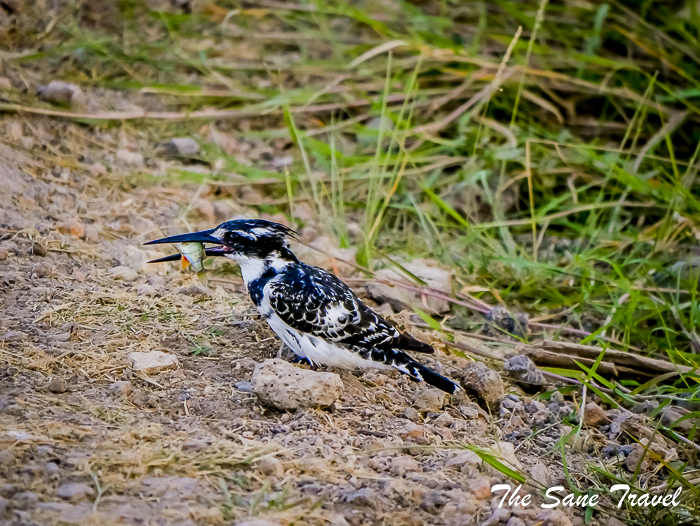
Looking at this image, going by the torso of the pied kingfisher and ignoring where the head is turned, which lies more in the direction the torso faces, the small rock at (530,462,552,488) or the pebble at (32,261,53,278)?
the pebble

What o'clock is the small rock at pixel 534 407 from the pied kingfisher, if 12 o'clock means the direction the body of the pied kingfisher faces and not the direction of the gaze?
The small rock is roughly at 6 o'clock from the pied kingfisher.

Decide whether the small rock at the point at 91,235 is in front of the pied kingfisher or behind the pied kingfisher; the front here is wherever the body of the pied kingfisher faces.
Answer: in front

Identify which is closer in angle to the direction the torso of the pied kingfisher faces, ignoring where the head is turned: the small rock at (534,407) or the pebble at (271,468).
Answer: the pebble

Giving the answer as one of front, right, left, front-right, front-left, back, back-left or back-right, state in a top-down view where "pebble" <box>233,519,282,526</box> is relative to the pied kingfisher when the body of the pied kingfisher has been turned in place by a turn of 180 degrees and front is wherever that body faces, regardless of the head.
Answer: right

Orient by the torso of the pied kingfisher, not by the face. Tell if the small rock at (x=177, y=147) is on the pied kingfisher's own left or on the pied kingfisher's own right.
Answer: on the pied kingfisher's own right

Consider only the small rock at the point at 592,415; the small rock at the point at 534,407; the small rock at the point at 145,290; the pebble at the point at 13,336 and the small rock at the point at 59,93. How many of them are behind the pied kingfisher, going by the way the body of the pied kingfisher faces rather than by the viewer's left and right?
2

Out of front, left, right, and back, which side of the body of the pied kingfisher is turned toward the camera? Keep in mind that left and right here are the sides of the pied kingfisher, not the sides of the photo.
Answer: left

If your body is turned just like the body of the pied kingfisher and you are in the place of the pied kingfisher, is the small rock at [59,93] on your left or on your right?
on your right

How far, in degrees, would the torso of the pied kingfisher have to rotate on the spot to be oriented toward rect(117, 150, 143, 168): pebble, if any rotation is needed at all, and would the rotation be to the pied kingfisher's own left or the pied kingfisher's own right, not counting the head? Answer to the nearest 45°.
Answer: approximately 45° to the pied kingfisher's own right

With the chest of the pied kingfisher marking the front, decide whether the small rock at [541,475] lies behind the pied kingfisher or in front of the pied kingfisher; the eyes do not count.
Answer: behind

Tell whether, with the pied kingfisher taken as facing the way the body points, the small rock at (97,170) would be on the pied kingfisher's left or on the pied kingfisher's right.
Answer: on the pied kingfisher's right
